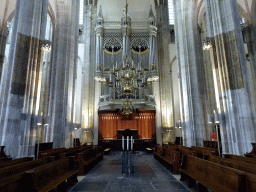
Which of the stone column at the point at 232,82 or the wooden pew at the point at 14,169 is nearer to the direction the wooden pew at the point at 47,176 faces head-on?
the stone column

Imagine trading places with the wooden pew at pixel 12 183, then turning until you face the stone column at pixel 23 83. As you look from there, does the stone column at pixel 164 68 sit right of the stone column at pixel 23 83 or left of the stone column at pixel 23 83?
right

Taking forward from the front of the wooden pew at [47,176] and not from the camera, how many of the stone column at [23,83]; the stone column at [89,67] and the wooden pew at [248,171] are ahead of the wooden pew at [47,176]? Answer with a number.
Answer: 1

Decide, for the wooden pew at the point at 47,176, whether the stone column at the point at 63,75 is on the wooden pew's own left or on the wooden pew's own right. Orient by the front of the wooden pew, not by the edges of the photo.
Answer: on the wooden pew's own left
